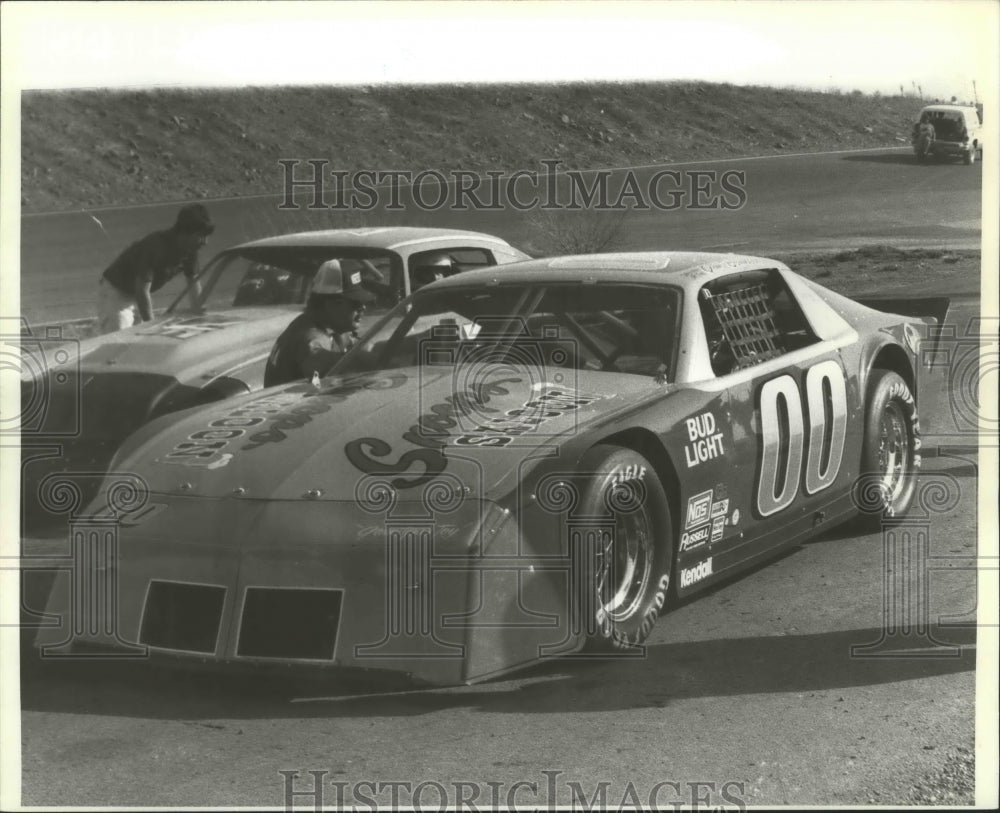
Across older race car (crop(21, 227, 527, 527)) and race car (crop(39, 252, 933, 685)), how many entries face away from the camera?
0

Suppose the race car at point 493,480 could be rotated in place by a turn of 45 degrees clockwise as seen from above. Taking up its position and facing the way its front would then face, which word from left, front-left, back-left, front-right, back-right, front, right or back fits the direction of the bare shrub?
right

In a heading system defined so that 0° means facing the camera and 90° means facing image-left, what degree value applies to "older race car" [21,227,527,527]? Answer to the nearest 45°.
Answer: approximately 45°

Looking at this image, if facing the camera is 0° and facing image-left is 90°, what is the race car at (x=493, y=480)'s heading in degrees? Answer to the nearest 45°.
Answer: approximately 45°

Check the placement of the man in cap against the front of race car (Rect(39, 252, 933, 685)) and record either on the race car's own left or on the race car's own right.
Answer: on the race car's own right
